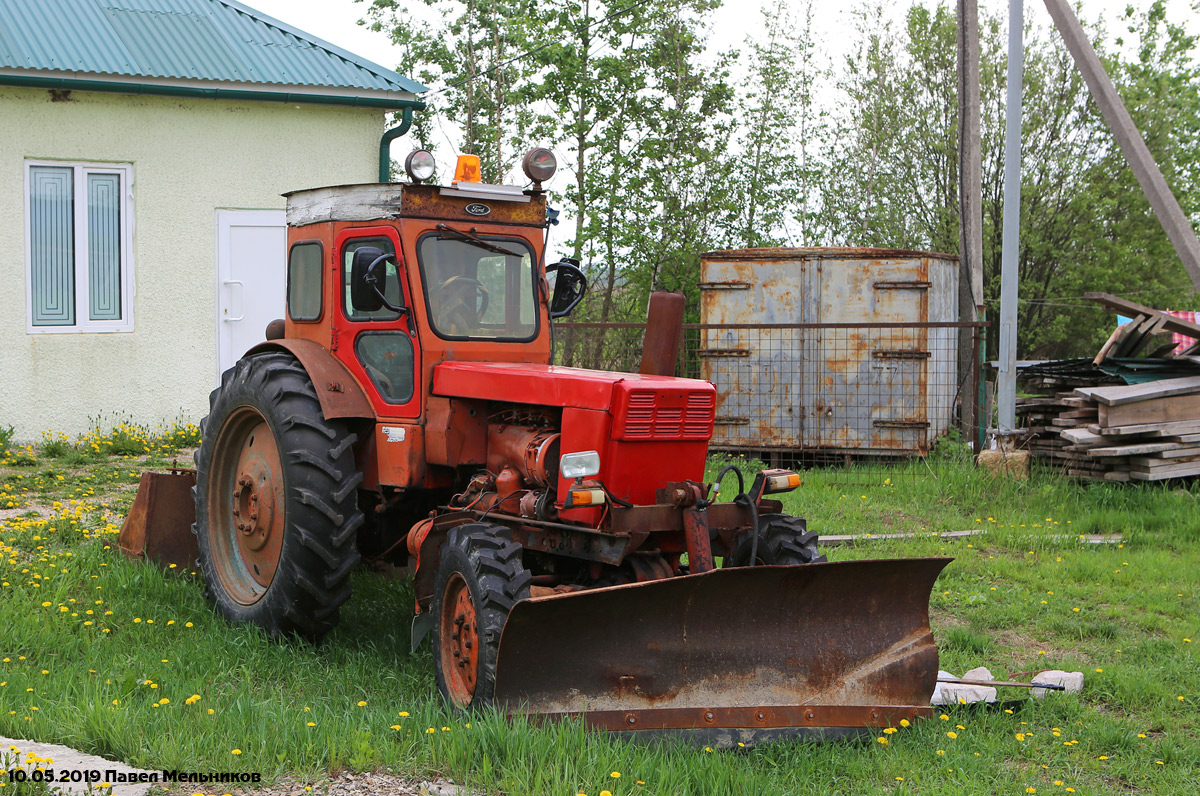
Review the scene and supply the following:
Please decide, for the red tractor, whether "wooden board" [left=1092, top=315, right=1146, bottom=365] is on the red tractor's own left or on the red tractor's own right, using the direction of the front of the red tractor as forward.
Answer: on the red tractor's own left

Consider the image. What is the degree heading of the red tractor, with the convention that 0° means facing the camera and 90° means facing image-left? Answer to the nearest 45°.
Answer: approximately 315°

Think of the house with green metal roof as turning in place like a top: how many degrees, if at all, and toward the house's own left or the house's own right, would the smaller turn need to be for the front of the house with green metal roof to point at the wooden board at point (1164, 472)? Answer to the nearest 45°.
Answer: approximately 45° to the house's own left

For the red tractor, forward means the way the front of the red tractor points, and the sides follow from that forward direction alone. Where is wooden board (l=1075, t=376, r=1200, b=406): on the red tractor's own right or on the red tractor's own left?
on the red tractor's own left

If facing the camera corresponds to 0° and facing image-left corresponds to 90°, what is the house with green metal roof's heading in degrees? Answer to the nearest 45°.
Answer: approximately 0°

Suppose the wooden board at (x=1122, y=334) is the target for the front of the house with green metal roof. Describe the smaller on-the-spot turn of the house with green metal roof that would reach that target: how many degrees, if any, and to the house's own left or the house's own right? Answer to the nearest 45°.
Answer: approximately 90° to the house's own left

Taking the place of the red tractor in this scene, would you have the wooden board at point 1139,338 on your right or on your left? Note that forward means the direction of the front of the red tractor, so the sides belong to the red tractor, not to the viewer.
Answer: on your left

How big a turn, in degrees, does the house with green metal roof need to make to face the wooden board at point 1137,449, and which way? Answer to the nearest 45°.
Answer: approximately 45° to its left

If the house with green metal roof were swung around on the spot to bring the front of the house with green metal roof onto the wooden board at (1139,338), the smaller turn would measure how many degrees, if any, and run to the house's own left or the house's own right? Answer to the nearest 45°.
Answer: approximately 90° to the house's own left
